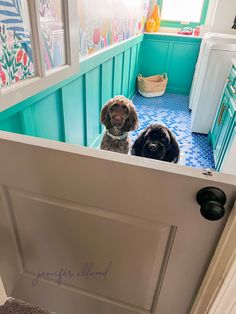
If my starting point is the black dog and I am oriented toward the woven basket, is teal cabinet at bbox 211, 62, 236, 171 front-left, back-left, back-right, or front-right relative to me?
front-right

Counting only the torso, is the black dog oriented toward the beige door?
yes

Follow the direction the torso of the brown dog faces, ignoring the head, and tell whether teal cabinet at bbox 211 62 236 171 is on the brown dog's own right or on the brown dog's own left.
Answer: on the brown dog's own left

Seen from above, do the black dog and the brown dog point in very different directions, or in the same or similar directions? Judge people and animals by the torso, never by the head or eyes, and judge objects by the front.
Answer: same or similar directions

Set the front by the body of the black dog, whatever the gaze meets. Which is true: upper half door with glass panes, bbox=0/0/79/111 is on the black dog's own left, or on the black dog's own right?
on the black dog's own right

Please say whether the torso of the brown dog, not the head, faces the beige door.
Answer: yes

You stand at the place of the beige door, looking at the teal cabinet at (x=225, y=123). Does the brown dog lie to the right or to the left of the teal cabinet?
left

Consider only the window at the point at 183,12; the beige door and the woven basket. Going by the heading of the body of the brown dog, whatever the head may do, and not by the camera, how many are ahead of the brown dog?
1

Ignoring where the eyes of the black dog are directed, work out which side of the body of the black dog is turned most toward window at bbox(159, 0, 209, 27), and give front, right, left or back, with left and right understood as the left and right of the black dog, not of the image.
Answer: back

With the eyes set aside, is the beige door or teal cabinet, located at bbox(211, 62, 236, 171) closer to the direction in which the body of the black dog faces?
the beige door

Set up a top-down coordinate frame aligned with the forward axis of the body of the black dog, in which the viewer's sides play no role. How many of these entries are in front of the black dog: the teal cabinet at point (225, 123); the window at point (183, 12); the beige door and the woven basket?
1

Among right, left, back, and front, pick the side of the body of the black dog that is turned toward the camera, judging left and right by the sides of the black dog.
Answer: front

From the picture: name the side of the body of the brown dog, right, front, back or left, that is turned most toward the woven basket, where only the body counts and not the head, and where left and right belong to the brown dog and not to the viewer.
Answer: back

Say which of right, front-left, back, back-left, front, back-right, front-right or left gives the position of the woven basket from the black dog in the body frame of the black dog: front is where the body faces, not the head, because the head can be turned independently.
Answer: back

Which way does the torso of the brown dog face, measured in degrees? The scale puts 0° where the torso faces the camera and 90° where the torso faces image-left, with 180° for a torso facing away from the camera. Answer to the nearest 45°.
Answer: approximately 0°
